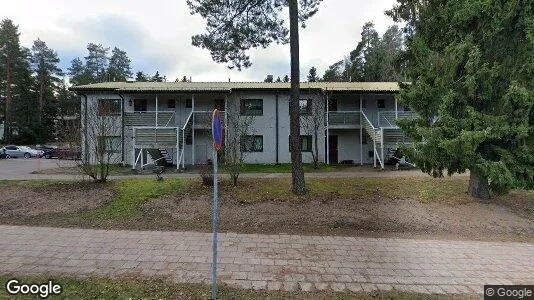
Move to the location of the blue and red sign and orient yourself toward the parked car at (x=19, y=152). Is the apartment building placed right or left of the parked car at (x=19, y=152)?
right

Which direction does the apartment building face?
toward the camera

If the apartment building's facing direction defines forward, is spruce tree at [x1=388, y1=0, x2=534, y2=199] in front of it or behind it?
in front

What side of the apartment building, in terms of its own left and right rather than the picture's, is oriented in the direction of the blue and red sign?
front

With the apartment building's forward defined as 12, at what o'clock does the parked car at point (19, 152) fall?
The parked car is roughly at 4 o'clock from the apartment building.

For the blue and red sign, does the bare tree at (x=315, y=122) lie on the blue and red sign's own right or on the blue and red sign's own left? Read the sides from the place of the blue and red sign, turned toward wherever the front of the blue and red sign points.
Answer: on the blue and red sign's own left
